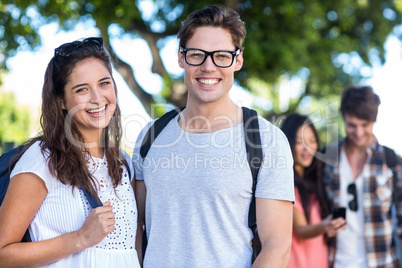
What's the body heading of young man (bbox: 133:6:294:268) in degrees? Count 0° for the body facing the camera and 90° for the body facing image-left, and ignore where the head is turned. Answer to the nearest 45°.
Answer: approximately 0°

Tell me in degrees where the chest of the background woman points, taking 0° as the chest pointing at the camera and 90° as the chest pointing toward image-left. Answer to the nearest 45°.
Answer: approximately 315°

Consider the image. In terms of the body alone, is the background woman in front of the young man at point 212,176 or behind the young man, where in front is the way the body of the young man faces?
behind

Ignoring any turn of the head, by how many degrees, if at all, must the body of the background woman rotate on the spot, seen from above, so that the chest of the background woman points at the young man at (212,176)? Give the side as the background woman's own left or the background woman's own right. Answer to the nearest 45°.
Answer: approximately 45° to the background woman's own right

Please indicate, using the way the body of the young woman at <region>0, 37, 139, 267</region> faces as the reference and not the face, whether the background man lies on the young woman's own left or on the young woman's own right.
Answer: on the young woman's own left
